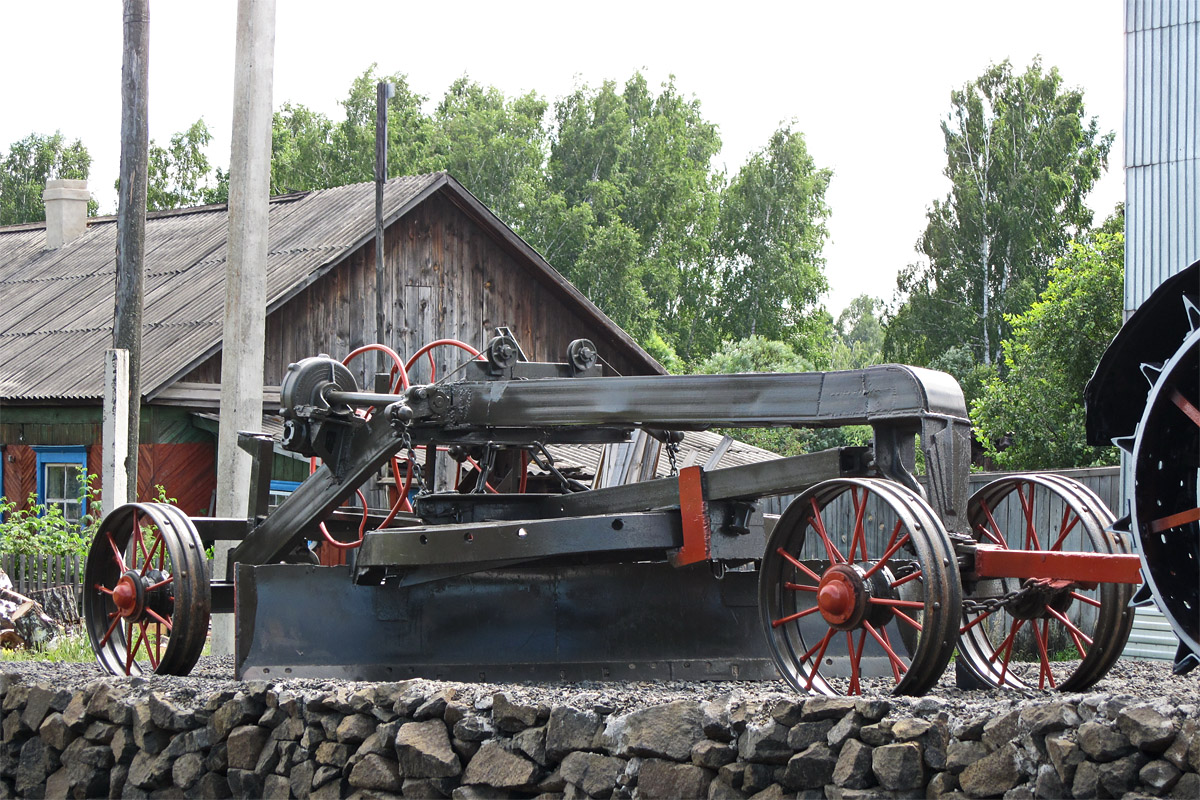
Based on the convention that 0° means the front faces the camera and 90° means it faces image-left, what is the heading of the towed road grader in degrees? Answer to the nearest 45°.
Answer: approximately 315°

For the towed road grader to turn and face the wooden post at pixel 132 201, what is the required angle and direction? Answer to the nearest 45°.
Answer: approximately 180°

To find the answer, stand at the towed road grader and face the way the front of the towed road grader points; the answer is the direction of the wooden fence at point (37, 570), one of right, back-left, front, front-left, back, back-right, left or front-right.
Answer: back

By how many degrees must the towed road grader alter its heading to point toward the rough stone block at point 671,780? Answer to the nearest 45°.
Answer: approximately 45° to its right

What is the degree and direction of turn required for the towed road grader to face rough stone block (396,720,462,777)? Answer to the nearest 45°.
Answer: approximately 90° to its right

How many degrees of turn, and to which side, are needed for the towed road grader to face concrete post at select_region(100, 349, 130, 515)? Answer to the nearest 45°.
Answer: approximately 180°

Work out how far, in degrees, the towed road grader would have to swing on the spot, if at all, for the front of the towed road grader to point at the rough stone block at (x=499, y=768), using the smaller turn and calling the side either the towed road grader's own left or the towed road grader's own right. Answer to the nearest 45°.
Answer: approximately 45° to the towed road grader's own right

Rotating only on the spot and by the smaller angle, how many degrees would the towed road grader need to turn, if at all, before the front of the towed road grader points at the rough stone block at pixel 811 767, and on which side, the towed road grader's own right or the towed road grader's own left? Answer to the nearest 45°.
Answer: approximately 45° to the towed road grader's own right

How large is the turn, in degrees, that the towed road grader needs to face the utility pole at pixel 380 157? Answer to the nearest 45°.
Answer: approximately 135° to its left

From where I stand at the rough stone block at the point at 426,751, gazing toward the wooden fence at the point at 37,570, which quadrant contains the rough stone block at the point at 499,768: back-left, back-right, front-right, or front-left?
back-right

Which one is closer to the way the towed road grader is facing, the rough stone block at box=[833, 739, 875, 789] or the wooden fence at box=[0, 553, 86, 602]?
the rough stone block

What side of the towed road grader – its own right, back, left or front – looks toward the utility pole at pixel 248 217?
back

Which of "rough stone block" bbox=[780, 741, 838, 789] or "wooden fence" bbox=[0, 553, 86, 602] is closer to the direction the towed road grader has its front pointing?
the rough stone block
